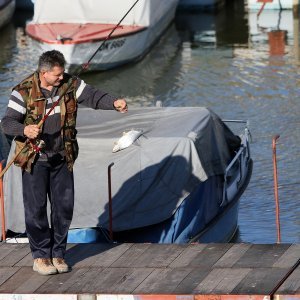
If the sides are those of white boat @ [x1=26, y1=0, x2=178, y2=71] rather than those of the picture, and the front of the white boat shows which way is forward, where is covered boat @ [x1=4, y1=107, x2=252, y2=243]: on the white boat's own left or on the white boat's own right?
on the white boat's own left

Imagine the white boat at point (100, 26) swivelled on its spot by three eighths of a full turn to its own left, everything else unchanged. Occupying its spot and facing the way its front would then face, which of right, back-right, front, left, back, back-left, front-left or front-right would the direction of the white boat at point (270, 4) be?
front-left

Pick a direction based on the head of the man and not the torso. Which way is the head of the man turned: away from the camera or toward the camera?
toward the camera

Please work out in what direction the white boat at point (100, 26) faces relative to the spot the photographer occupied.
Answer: facing the viewer and to the left of the viewer

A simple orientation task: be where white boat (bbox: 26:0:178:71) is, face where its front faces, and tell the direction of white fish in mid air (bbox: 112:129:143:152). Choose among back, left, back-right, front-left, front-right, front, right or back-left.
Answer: front-left

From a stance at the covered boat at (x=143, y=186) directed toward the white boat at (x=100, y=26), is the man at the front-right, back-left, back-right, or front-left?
back-left

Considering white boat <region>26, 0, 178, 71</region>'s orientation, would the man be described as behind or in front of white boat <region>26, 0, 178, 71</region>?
in front
